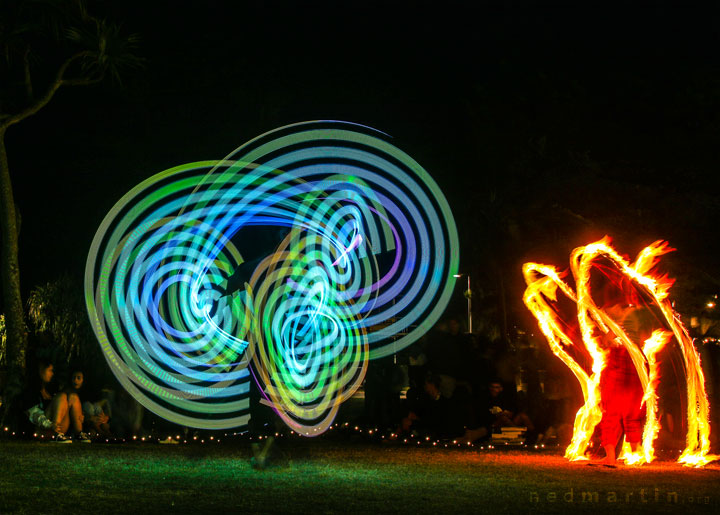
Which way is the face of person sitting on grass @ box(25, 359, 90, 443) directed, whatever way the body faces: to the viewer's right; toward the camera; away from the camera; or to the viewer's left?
to the viewer's right

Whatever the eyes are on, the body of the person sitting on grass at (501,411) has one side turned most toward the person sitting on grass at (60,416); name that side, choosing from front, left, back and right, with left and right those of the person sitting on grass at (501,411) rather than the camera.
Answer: right

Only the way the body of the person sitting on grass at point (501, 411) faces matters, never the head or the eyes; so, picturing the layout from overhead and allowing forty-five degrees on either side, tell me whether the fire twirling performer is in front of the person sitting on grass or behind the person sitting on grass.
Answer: in front

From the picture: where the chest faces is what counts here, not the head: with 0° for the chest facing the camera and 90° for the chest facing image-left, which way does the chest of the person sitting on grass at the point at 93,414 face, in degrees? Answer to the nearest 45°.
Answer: approximately 315°

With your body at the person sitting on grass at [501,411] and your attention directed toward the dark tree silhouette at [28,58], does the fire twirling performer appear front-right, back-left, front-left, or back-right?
back-left

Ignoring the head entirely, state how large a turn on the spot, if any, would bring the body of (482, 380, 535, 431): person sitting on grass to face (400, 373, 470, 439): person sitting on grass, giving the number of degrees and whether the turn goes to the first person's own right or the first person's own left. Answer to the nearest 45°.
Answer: approximately 90° to the first person's own right

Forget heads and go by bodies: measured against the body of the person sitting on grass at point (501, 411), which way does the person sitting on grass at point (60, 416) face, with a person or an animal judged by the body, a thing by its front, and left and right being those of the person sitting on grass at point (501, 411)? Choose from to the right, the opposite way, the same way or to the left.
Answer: to the left

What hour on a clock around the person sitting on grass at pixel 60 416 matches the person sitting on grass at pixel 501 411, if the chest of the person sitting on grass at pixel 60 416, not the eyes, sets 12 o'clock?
the person sitting on grass at pixel 501 411 is roughly at 11 o'clock from the person sitting on grass at pixel 60 416.

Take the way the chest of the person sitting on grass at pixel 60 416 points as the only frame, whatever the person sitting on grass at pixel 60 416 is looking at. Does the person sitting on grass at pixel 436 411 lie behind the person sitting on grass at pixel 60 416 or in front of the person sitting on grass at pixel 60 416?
in front
